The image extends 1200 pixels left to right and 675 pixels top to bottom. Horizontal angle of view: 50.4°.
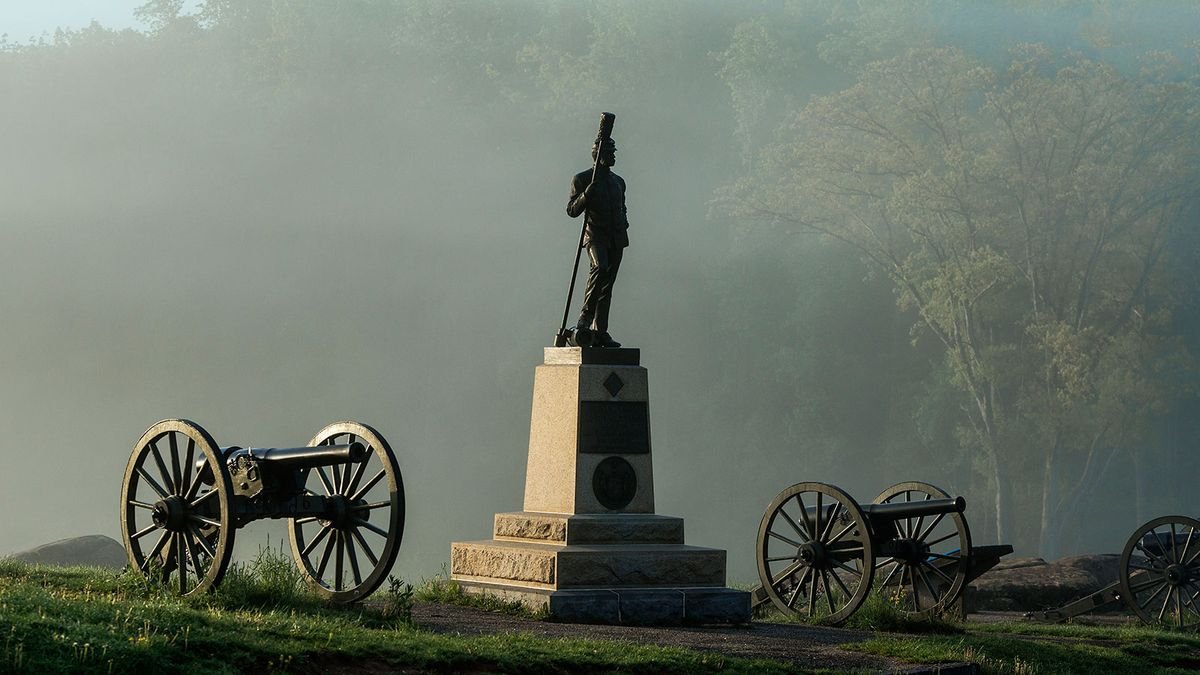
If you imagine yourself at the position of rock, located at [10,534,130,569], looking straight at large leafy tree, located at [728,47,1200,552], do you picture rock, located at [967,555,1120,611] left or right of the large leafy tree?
right

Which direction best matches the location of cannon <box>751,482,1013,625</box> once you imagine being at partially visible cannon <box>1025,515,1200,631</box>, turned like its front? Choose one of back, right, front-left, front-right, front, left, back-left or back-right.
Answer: back-right

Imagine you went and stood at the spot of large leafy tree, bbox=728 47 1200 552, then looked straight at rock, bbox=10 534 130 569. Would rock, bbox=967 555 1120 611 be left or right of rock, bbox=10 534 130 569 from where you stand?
left

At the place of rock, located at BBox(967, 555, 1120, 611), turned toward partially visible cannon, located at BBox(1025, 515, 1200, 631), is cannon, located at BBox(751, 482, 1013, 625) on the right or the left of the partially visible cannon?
right

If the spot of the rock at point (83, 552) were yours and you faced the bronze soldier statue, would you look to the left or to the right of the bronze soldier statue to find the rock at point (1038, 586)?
left

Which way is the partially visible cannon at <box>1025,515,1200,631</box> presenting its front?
to the viewer's right

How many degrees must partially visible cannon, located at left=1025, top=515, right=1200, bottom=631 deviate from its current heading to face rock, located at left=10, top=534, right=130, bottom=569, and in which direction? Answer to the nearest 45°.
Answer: approximately 180°

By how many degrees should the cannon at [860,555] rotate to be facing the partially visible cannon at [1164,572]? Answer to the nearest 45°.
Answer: approximately 90° to its left

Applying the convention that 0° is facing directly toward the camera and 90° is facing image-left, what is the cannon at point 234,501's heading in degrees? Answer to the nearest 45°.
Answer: approximately 315°
